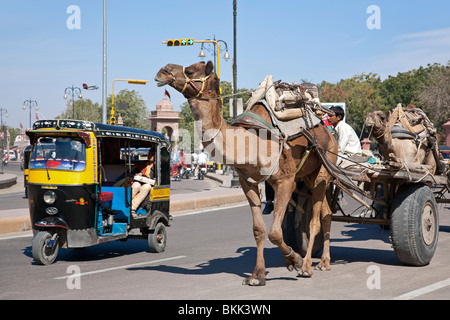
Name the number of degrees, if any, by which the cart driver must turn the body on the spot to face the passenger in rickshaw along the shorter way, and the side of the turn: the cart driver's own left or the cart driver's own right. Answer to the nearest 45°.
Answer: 0° — they already face them

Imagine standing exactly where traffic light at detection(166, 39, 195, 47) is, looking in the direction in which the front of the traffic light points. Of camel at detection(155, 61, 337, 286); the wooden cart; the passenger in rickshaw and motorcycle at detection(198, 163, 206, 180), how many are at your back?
1

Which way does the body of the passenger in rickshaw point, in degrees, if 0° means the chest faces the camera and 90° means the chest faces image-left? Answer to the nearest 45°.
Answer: approximately 45°

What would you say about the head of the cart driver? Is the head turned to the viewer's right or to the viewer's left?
to the viewer's left

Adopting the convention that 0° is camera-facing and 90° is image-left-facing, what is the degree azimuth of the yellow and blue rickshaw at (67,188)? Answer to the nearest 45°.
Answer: approximately 45°

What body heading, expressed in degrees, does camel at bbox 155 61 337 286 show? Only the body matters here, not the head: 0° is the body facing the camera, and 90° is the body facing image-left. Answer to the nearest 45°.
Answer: approximately 45°

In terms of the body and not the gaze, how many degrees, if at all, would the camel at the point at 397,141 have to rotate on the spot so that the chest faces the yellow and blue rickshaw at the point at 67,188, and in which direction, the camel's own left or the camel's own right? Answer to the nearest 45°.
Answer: approximately 45° to the camel's own right

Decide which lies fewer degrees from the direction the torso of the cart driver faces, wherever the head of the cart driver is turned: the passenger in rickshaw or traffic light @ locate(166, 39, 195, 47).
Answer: the passenger in rickshaw

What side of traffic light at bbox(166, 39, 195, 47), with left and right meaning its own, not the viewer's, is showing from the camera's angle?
front
